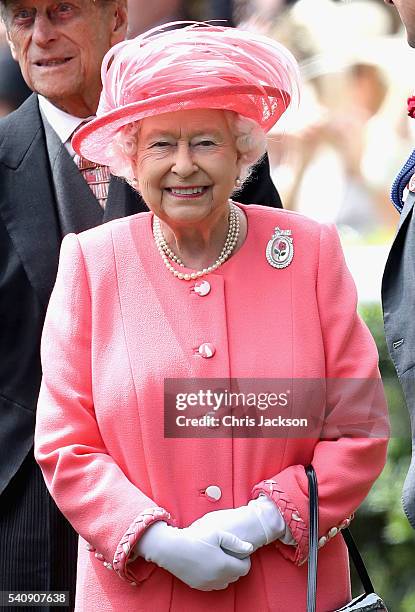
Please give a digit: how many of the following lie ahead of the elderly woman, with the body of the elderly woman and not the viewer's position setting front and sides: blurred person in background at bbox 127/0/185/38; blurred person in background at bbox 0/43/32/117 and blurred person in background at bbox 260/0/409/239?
0

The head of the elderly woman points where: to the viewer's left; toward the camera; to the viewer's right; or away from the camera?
toward the camera

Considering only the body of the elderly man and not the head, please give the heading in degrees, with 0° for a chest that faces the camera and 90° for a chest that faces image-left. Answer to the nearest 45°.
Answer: approximately 0°

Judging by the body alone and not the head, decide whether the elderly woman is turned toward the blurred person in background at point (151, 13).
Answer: no

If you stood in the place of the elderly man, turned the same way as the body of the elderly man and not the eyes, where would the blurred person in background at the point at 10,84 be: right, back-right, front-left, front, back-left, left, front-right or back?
back

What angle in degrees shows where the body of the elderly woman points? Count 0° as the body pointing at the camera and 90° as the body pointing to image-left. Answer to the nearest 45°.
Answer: approximately 0°

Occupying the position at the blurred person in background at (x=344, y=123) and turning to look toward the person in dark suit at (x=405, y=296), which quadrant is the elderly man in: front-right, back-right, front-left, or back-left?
front-right

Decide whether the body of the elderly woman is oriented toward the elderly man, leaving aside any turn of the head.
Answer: no

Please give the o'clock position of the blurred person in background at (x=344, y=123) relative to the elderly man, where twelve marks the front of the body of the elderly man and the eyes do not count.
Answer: The blurred person in background is roughly at 7 o'clock from the elderly man.

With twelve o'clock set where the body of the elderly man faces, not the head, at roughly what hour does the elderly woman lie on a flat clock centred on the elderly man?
The elderly woman is roughly at 11 o'clock from the elderly man.

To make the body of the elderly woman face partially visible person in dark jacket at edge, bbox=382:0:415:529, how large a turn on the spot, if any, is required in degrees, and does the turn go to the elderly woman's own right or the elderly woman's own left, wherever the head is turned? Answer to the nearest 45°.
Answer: approximately 90° to the elderly woman's own left

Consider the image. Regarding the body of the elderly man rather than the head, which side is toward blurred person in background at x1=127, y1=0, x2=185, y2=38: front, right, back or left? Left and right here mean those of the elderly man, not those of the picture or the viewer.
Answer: back

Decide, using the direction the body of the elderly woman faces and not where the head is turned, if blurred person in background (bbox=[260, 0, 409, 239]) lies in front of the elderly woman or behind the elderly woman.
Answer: behind

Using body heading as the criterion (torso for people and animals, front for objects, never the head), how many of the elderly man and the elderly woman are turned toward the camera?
2

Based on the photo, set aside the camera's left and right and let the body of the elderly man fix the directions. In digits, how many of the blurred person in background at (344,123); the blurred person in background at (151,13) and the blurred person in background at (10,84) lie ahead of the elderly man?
0

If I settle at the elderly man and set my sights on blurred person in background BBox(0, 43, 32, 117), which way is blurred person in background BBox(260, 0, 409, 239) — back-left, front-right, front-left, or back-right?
front-right

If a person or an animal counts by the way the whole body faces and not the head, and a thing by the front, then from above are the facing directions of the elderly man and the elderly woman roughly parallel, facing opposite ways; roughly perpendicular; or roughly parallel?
roughly parallel
